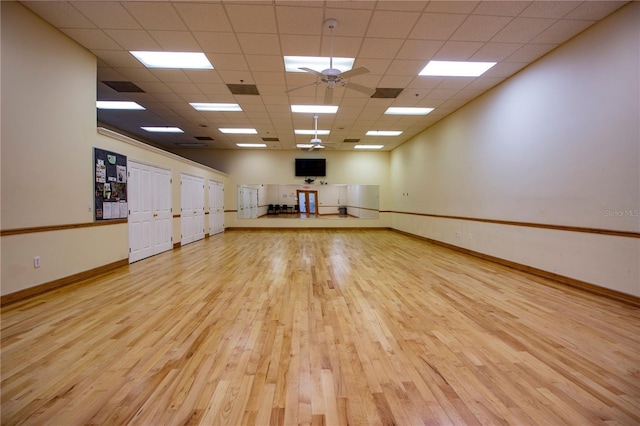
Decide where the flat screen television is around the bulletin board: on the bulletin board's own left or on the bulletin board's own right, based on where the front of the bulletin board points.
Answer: on the bulletin board's own left

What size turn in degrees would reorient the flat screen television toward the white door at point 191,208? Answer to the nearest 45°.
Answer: approximately 45° to its right

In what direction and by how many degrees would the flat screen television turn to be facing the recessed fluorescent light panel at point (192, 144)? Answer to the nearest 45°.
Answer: approximately 90° to its right

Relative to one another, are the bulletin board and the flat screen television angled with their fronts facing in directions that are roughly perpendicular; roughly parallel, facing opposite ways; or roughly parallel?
roughly perpendicular

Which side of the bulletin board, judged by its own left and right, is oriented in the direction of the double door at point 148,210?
left

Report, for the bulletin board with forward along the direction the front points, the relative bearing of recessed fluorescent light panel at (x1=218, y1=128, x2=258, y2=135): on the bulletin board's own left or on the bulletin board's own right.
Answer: on the bulletin board's own left

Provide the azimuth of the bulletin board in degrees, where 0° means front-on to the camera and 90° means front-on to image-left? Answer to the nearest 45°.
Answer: approximately 315°

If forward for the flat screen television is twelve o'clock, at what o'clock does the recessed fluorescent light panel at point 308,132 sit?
The recessed fluorescent light panel is roughly at 12 o'clock from the flat screen television.

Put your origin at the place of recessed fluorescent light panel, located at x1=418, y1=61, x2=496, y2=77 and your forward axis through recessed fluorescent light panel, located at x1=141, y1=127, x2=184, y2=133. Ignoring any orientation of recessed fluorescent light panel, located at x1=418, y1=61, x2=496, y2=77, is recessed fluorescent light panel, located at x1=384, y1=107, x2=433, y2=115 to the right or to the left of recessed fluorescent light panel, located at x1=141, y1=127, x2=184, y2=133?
right

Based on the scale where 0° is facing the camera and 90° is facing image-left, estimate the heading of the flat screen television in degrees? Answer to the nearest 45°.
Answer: approximately 0°

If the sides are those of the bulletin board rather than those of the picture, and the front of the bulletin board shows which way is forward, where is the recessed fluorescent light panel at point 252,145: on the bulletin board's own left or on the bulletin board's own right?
on the bulletin board's own left
